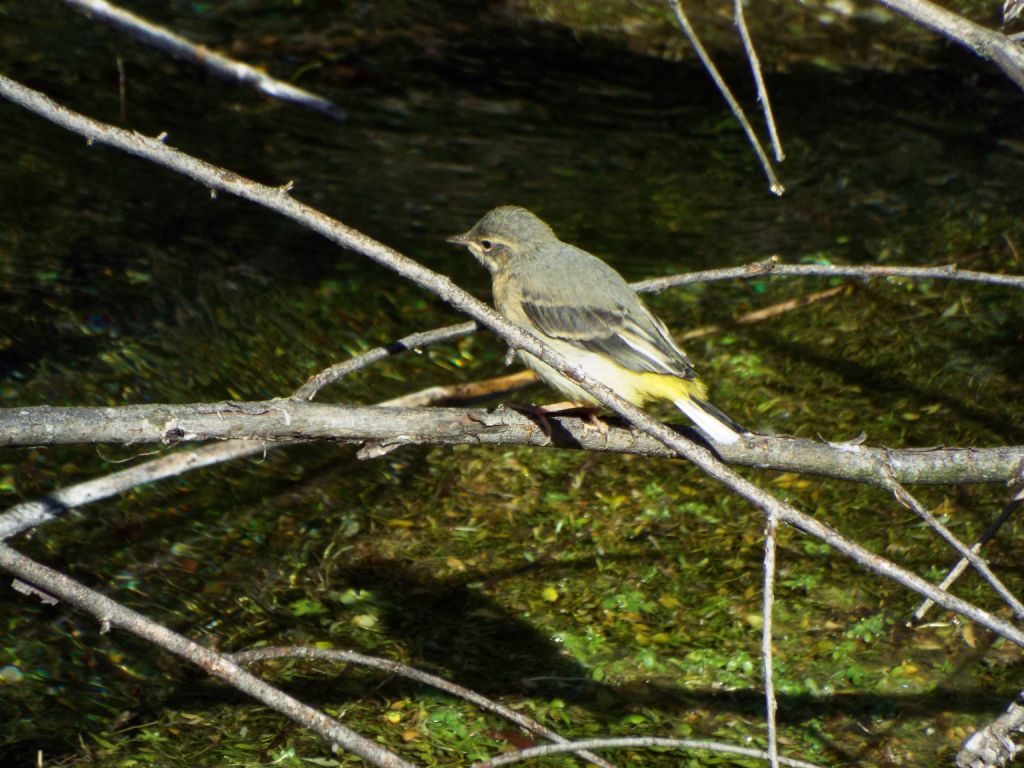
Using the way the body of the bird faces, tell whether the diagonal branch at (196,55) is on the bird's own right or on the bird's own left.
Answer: on the bird's own right

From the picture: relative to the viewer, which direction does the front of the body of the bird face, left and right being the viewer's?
facing to the left of the viewer

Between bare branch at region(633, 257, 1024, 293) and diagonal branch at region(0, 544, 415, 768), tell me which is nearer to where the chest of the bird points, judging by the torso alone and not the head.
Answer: the diagonal branch

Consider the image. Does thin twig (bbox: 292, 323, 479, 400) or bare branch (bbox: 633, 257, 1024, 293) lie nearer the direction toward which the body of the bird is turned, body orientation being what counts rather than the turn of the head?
the thin twig

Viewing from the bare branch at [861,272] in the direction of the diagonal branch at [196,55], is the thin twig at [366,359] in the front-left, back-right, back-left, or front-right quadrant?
front-left

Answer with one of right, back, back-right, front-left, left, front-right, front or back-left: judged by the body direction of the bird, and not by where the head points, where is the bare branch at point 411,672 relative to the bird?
left

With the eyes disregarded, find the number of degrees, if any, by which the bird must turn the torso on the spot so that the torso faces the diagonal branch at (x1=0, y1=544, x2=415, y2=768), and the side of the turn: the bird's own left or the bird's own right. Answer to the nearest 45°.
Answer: approximately 90° to the bird's own left
